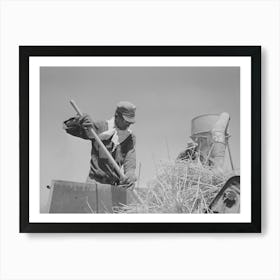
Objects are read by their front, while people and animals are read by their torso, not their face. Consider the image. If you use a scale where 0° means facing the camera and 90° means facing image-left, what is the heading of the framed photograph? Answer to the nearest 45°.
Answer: approximately 0°
